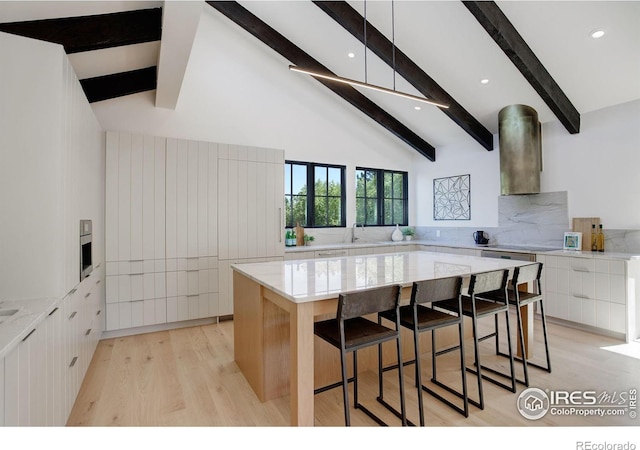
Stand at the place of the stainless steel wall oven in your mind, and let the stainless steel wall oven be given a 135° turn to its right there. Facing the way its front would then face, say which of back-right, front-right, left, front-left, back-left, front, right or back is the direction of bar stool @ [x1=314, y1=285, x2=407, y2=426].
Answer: left

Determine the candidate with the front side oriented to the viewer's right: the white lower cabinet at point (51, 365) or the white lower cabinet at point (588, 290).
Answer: the white lower cabinet at point (51, 365)

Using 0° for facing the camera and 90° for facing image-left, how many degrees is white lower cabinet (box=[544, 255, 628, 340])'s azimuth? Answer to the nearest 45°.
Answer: approximately 45°

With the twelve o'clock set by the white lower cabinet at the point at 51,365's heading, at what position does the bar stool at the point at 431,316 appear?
The bar stool is roughly at 1 o'clock from the white lower cabinet.

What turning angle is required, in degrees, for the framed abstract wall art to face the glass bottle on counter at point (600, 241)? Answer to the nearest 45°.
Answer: approximately 90° to its left

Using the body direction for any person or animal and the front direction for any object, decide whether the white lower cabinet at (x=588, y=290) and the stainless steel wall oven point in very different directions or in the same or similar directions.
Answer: very different directions

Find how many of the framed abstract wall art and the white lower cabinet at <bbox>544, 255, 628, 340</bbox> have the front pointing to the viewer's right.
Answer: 0

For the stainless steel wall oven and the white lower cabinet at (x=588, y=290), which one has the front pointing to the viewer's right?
the stainless steel wall oven

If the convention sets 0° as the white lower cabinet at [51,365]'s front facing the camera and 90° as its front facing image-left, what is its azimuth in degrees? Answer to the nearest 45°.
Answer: approximately 270°

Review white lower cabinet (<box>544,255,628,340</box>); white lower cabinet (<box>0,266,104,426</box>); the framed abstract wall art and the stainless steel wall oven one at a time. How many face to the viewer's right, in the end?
2

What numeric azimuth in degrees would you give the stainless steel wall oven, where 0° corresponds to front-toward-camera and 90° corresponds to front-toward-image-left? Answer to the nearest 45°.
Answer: approximately 270°

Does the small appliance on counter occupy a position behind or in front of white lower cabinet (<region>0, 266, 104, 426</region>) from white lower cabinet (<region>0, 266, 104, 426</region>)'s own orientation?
in front

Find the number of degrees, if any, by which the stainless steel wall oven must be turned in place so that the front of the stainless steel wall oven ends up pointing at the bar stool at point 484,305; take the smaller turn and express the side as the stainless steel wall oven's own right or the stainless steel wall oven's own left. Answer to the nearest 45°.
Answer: approximately 45° to the stainless steel wall oven's own right

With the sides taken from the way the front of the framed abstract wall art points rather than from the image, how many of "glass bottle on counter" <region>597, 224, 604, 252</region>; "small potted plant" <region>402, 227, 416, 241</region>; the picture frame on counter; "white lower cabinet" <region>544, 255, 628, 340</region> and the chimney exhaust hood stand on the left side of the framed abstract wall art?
4

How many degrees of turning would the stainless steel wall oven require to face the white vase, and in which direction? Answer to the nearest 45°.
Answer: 0° — it already faces it
